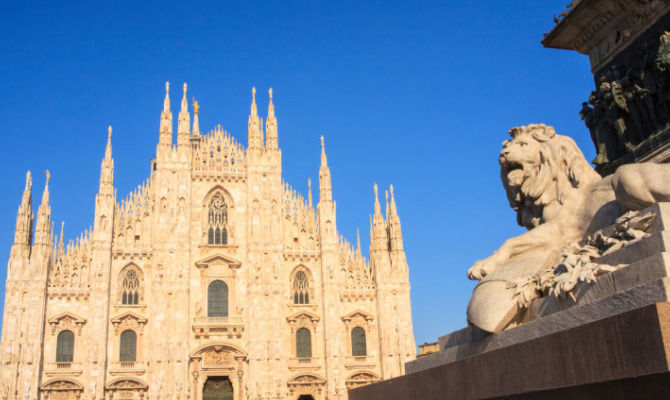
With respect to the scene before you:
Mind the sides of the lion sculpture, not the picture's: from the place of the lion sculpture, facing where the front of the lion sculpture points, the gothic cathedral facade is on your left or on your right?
on your right

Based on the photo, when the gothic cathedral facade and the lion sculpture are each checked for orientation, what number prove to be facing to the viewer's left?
1

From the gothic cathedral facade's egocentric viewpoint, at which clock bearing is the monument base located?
The monument base is roughly at 12 o'clock from the gothic cathedral facade.

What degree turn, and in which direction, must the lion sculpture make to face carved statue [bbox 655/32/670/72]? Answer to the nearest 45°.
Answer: approximately 135° to its right

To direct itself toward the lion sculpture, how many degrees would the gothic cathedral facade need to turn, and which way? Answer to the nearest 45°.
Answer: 0° — it already faces it

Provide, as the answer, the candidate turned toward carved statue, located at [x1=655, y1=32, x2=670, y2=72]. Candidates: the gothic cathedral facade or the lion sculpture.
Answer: the gothic cathedral facade

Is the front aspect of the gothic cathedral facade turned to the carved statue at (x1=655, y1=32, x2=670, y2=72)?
yes

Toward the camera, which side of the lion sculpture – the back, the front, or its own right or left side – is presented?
left

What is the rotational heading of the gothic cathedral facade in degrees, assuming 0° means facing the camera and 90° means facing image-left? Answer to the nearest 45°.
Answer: approximately 0°
